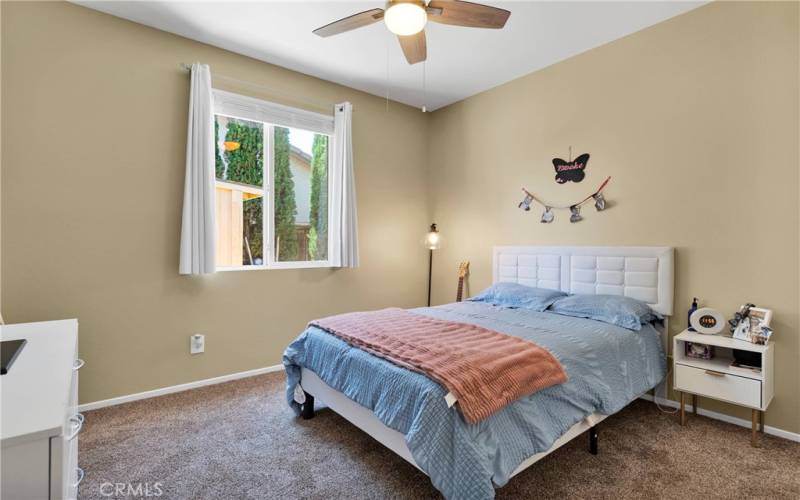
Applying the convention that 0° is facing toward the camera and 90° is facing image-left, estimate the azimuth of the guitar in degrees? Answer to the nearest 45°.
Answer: approximately 45°

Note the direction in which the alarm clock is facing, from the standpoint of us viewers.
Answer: facing the viewer

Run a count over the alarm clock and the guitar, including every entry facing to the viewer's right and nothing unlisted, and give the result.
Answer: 0

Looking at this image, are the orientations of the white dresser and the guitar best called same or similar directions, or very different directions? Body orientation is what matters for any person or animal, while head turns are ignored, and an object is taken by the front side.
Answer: very different directions

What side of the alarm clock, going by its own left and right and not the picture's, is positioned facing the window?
right

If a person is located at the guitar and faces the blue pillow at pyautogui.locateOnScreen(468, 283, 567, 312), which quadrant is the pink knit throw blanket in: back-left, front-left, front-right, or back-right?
front-right

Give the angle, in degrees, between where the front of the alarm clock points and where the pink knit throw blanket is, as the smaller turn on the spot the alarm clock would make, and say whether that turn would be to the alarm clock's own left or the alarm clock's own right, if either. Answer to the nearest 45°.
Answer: approximately 45° to the alarm clock's own right

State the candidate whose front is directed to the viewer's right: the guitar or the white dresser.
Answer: the white dresser

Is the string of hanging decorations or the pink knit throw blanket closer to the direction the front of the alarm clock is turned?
the pink knit throw blanket

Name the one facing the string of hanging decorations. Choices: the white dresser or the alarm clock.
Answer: the white dresser

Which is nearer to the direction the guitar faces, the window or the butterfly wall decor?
the window

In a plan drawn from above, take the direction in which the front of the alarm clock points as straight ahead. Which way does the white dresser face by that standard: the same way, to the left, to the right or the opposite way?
the opposite way

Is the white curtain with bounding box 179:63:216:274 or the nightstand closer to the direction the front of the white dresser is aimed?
the nightstand

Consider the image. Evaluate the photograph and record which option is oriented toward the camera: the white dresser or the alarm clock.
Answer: the alarm clock

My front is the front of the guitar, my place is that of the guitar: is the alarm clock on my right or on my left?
on my left

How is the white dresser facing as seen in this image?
to the viewer's right
